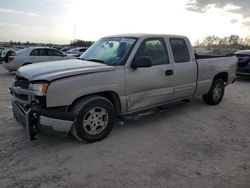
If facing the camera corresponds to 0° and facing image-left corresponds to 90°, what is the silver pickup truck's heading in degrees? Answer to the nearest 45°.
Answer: approximately 45°

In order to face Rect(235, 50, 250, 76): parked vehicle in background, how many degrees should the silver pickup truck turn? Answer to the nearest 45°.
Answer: approximately 180°

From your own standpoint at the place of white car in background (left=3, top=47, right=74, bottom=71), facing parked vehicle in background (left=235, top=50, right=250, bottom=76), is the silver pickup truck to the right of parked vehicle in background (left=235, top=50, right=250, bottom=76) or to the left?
right

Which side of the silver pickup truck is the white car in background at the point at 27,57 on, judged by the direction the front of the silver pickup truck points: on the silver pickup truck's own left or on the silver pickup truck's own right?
on the silver pickup truck's own right
